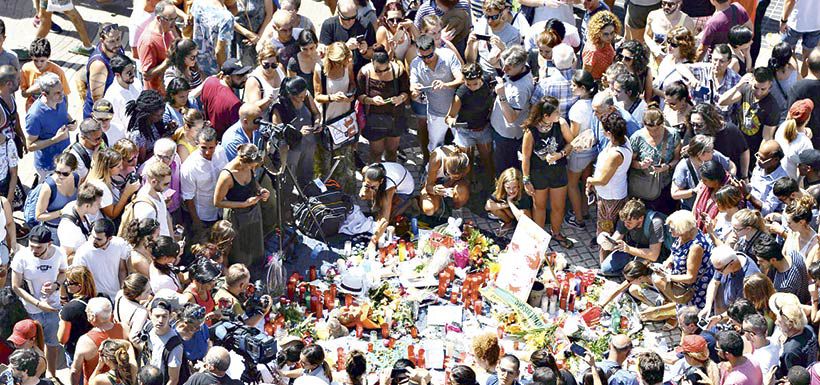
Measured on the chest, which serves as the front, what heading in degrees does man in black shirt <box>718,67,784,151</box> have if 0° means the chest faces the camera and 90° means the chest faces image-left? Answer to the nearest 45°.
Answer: approximately 45°

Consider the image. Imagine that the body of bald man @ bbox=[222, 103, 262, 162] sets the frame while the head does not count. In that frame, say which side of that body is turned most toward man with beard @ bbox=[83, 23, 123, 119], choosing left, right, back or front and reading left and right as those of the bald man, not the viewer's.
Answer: back

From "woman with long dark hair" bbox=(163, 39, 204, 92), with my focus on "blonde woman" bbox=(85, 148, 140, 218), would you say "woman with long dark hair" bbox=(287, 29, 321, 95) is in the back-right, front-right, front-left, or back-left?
back-left

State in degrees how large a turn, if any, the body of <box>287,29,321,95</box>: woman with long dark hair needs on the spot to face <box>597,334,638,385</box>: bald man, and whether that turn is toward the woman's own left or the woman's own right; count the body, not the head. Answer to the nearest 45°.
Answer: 0° — they already face them

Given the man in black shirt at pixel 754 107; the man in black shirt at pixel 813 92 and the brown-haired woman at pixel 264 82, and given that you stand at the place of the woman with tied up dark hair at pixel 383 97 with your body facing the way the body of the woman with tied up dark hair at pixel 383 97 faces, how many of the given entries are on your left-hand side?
2
